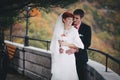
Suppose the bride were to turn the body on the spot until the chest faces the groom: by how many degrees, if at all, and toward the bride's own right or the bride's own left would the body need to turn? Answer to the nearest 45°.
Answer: approximately 90° to the bride's own left

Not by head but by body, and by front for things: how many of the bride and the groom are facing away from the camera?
0

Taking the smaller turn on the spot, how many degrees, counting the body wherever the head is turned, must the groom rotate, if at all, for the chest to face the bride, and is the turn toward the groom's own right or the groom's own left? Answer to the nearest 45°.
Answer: approximately 45° to the groom's own right

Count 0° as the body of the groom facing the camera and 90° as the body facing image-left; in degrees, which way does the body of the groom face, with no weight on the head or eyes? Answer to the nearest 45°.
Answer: approximately 45°

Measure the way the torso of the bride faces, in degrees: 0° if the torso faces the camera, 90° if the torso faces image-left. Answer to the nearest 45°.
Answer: approximately 0°
